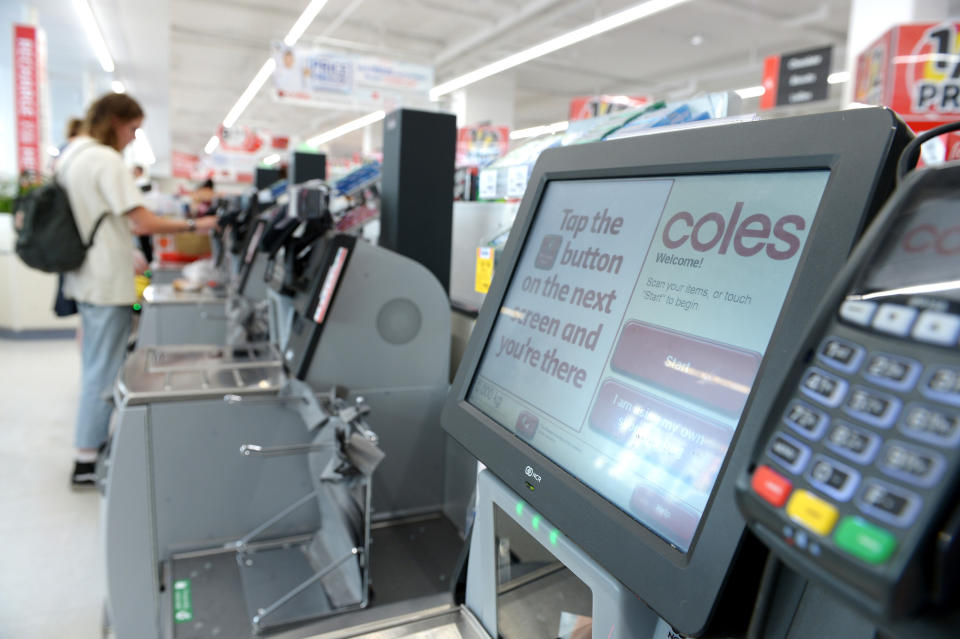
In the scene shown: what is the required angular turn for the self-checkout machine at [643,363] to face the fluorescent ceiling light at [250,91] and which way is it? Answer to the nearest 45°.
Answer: approximately 90° to its right

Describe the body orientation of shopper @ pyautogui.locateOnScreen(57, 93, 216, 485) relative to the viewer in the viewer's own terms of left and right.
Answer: facing to the right of the viewer

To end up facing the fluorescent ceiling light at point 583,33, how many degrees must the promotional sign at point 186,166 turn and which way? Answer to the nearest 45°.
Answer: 0° — it already faces it

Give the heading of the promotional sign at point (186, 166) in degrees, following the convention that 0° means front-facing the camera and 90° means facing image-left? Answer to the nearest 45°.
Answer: approximately 0°

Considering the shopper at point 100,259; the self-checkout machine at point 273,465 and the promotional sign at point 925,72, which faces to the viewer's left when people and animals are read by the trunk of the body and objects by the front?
the self-checkout machine

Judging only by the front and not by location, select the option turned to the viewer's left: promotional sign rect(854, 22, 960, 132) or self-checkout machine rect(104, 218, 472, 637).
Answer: the self-checkout machine

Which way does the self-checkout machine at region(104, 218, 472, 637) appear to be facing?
to the viewer's left

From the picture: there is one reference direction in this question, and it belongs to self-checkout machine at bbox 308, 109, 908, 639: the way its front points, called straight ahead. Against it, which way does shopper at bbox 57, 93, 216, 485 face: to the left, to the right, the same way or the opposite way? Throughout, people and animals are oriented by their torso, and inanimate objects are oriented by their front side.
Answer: the opposite way

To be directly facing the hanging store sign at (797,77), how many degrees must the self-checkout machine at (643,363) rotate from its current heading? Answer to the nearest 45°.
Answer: approximately 135° to its right

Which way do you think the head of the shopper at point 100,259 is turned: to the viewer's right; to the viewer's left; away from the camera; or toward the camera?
to the viewer's right

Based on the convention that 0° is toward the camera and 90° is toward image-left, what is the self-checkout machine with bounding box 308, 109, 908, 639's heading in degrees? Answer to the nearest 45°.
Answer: approximately 45°
